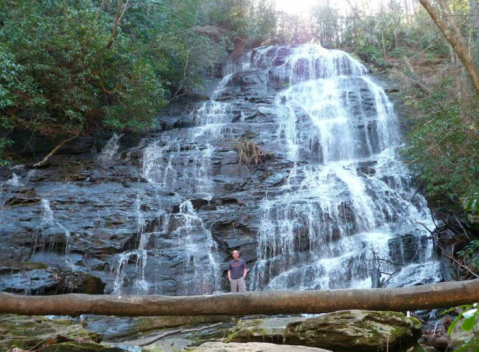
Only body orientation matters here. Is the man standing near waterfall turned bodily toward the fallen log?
yes

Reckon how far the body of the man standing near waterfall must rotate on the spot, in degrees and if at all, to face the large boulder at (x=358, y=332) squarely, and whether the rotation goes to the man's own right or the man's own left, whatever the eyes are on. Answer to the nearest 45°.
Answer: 0° — they already face it

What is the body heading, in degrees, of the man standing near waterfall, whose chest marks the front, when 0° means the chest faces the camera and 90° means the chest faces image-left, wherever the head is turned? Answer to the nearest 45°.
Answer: approximately 0°

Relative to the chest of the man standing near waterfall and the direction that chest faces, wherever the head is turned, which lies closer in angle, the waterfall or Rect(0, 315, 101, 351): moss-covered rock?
the moss-covered rock

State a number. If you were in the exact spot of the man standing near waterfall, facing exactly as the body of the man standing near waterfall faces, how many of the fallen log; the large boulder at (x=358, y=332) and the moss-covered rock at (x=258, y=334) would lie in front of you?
3

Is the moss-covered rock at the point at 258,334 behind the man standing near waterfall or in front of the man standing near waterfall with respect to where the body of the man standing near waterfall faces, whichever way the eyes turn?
in front

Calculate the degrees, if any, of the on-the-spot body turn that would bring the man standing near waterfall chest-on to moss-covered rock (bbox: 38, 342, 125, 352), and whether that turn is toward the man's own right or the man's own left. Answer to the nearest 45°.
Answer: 0° — they already face it

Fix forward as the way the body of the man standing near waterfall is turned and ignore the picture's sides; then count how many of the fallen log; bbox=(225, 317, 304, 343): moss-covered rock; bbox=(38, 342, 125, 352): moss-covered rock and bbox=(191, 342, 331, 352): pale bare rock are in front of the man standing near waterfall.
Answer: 4

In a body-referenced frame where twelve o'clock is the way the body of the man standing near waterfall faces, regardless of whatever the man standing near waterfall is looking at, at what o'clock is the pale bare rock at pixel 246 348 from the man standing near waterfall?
The pale bare rock is roughly at 12 o'clock from the man standing near waterfall.

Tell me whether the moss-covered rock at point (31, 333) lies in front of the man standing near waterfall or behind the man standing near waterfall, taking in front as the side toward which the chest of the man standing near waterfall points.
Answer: in front
